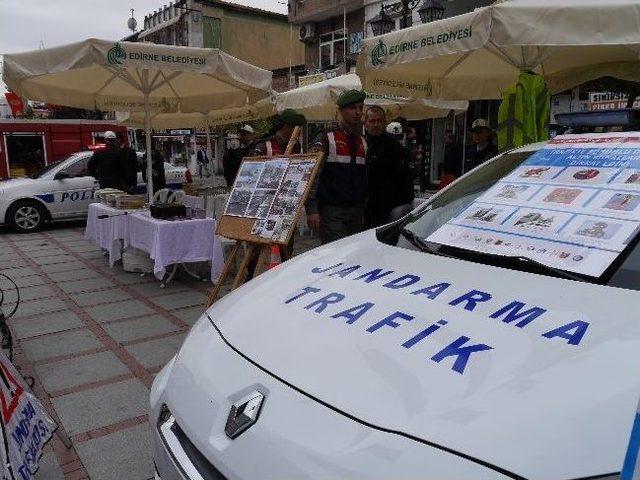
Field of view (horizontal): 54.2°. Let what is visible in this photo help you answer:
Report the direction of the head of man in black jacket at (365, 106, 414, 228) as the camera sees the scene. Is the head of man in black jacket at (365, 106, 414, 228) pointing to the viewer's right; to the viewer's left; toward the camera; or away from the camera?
toward the camera

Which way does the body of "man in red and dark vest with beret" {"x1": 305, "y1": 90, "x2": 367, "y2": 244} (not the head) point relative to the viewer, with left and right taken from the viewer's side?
facing the viewer and to the right of the viewer

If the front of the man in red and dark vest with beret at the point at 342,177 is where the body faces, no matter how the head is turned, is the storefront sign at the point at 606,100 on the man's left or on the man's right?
on the man's left

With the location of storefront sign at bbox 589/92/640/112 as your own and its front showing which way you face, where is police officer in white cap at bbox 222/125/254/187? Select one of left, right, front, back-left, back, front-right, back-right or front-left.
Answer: front-right

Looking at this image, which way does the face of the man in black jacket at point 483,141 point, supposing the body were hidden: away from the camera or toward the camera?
toward the camera

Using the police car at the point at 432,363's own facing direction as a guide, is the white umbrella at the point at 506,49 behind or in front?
behind

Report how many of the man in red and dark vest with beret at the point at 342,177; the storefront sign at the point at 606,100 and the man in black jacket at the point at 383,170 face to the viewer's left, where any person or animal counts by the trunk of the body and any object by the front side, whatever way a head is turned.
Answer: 0

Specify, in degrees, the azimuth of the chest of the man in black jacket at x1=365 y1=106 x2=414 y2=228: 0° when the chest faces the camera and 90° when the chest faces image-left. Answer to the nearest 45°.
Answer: approximately 0°

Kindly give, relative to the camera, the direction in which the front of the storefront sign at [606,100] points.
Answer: facing the viewer

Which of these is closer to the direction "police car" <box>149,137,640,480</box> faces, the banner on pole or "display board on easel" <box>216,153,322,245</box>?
the banner on pole

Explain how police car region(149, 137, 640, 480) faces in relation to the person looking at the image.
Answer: facing the viewer and to the left of the viewer

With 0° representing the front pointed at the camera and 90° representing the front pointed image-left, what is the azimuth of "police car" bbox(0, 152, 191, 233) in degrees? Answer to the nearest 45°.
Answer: approximately 90°

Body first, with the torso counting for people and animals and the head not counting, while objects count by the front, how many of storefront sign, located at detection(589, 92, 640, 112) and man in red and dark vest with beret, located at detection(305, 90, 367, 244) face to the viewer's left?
0

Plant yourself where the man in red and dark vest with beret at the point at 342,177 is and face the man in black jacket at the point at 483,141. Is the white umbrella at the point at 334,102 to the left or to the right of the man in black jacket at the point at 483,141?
left

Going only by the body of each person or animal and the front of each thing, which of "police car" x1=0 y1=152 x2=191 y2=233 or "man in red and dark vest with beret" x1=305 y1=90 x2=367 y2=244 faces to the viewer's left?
the police car

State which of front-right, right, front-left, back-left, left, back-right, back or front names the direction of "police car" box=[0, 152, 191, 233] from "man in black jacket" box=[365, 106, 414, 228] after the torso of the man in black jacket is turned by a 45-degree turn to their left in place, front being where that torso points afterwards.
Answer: back

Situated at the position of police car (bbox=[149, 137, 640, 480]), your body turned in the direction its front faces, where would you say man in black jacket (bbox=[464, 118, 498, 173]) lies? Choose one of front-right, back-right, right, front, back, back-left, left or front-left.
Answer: back-right
